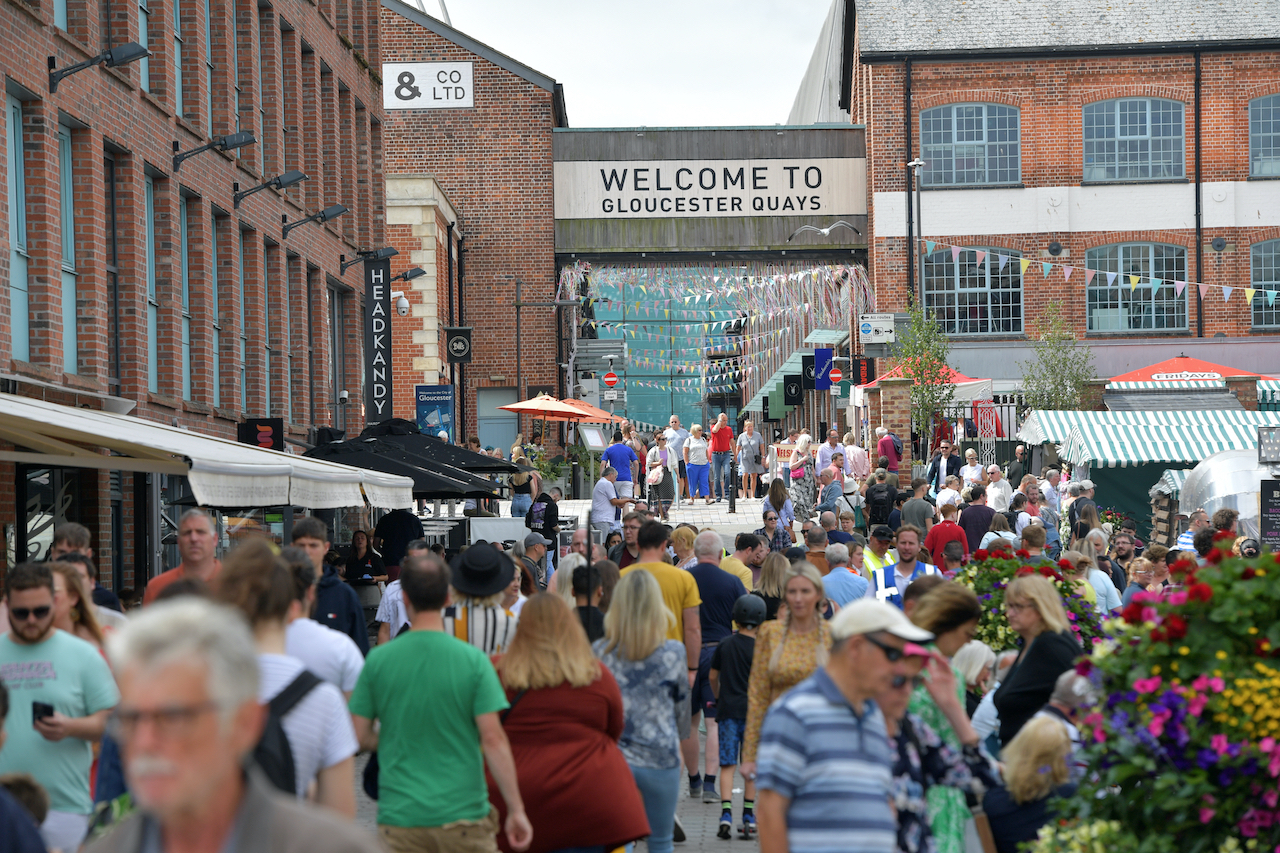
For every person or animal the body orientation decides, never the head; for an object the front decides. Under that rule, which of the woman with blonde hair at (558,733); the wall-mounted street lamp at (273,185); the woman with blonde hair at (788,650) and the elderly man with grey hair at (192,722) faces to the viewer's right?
the wall-mounted street lamp

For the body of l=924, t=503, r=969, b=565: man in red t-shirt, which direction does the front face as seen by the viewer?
away from the camera

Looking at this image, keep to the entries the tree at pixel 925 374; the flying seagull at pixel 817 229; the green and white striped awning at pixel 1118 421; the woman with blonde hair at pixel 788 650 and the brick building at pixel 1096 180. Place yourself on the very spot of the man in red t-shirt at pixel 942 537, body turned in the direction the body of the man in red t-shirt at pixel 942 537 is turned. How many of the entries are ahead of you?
4

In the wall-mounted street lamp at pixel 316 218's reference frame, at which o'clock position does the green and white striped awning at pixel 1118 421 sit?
The green and white striped awning is roughly at 12 o'clock from the wall-mounted street lamp.

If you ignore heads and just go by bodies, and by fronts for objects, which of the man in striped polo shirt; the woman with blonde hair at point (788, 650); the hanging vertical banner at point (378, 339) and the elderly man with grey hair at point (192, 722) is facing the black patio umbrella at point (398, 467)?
the hanging vertical banner

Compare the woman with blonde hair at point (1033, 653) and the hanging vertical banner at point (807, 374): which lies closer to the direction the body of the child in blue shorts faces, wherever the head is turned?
the hanging vertical banner

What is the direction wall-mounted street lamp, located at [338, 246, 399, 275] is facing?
to the viewer's right

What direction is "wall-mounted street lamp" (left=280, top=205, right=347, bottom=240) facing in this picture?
to the viewer's right

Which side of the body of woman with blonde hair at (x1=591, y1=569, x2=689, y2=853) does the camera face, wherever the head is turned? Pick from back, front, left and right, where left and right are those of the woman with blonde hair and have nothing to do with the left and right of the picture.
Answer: back

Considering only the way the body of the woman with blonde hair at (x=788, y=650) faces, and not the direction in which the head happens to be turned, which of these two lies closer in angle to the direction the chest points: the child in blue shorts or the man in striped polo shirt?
the man in striped polo shirt

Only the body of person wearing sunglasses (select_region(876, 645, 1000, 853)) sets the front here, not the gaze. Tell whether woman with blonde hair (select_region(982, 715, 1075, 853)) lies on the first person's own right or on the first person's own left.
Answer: on the first person's own left

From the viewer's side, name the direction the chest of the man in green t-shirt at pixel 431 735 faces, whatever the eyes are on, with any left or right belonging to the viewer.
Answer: facing away from the viewer

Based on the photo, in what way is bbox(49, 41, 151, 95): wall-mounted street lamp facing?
to the viewer's right

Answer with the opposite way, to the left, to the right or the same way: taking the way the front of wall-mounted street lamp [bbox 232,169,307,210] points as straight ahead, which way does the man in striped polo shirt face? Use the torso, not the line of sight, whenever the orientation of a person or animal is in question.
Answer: to the right

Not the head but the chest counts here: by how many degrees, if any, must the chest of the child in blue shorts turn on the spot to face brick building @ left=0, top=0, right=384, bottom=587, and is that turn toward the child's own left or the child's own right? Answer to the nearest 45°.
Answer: approximately 45° to the child's own left
